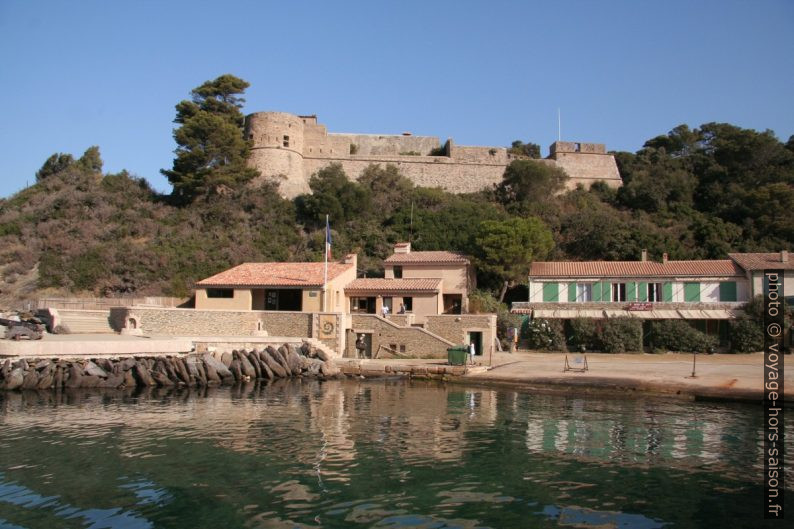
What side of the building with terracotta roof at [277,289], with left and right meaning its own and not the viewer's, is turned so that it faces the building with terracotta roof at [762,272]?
left

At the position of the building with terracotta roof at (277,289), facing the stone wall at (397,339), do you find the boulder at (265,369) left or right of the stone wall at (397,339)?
right

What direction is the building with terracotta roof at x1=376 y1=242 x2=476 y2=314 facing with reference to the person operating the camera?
facing the viewer

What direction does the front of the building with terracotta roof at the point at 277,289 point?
toward the camera

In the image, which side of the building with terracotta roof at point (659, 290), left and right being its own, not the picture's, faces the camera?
front

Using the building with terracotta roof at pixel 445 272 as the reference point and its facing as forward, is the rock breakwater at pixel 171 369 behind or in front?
in front

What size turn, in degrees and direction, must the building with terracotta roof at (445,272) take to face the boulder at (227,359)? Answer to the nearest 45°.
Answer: approximately 45° to its right

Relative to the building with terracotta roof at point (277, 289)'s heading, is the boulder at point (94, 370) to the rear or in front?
in front

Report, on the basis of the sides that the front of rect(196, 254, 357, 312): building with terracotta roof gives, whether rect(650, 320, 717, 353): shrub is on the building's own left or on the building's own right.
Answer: on the building's own left

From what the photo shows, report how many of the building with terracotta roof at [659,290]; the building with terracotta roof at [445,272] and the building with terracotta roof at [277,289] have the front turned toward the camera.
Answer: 3

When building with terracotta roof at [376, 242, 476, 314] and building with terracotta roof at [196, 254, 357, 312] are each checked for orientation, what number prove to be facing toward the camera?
2

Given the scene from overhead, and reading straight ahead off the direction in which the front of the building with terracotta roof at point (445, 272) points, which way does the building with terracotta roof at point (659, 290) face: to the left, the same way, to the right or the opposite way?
the same way

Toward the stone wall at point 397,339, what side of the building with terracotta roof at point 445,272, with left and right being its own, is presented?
front

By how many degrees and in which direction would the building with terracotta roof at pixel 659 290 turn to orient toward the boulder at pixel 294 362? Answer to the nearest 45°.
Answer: approximately 45° to its right

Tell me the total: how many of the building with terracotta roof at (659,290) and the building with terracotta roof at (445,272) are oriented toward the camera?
2

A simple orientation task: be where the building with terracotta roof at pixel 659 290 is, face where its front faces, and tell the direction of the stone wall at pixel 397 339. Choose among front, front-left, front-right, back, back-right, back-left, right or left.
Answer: front-right
